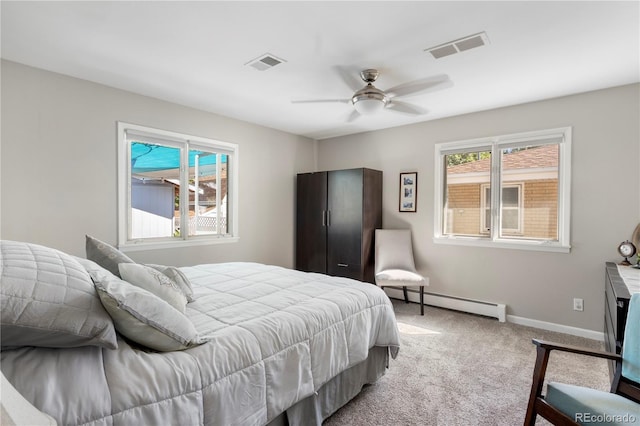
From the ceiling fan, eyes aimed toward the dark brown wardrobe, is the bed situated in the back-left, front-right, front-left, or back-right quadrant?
back-left

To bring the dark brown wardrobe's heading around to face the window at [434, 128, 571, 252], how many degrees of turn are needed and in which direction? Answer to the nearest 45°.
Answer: approximately 135° to its left

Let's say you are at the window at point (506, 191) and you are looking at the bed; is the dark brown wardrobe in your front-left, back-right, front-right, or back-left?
front-right

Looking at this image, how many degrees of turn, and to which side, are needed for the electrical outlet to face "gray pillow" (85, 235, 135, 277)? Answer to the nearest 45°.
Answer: approximately 45° to its right

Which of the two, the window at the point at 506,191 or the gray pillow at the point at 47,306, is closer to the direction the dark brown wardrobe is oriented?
the gray pillow

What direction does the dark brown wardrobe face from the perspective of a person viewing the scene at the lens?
facing the viewer and to the left of the viewer

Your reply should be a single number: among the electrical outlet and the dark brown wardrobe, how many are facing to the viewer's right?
0

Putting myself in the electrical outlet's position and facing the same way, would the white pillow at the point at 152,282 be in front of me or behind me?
in front

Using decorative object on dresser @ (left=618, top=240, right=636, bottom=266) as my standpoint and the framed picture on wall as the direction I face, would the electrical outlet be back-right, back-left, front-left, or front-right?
front-right

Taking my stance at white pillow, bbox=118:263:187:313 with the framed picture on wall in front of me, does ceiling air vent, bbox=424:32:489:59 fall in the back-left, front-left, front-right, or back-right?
front-right

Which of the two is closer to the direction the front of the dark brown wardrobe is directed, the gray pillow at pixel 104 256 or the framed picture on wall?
the gray pillow

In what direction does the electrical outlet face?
toward the camera

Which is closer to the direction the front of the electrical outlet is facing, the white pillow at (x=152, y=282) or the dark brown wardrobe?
the white pillow

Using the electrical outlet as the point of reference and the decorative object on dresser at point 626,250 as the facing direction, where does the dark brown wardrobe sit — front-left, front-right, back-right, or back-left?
back-right
